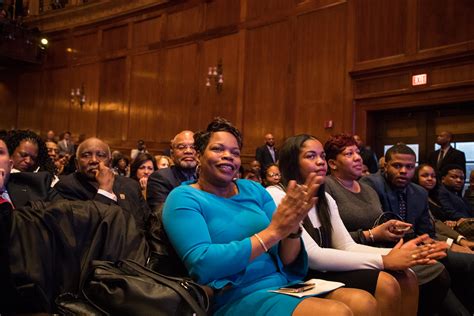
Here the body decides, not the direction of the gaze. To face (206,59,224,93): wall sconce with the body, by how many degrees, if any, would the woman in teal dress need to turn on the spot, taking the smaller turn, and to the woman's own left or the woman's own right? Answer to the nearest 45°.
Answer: approximately 135° to the woman's own left

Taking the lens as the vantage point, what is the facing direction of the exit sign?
facing the viewer and to the left of the viewer

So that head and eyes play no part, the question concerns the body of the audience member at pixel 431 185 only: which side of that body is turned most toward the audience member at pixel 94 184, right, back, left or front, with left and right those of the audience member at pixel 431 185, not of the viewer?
right

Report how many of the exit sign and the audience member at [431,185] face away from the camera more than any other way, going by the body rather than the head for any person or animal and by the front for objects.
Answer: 0

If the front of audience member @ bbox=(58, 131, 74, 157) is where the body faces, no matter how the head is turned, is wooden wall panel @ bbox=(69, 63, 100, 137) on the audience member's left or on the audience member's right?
on the audience member's left

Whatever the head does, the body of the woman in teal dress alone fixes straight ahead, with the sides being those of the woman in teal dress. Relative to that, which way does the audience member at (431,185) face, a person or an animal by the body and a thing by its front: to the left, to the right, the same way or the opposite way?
the same way

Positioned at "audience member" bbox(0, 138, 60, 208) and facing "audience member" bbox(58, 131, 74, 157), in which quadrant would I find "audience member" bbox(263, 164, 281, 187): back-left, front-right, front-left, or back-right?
front-right

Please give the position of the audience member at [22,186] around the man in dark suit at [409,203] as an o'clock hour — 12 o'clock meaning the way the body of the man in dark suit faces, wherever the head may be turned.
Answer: The audience member is roughly at 3 o'clock from the man in dark suit.

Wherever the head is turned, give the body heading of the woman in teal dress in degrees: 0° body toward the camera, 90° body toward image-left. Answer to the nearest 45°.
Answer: approximately 315°

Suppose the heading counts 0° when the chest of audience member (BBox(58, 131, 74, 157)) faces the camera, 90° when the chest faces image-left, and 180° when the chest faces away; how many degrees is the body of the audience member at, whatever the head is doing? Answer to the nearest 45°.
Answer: approximately 315°

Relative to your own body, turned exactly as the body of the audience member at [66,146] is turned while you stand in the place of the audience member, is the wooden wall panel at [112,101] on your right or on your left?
on your left

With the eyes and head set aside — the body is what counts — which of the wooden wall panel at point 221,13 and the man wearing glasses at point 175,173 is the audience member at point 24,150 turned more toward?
the man wearing glasses

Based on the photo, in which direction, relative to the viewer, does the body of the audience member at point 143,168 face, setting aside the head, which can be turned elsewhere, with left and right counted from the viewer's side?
facing the viewer and to the right of the viewer
